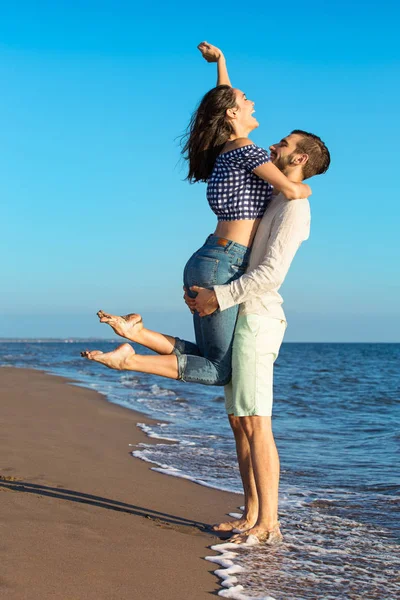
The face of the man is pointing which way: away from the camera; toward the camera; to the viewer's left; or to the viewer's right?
to the viewer's left

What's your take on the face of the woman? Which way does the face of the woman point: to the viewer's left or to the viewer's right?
to the viewer's right

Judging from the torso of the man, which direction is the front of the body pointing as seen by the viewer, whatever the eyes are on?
to the viewer's left
